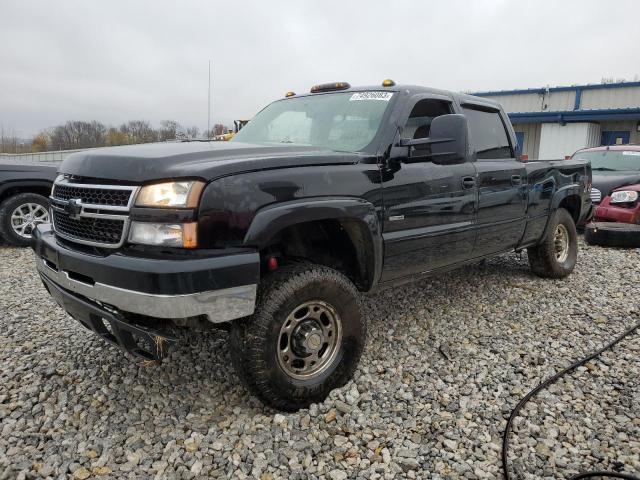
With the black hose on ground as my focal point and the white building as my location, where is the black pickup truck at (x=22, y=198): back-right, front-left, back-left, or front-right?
front-right

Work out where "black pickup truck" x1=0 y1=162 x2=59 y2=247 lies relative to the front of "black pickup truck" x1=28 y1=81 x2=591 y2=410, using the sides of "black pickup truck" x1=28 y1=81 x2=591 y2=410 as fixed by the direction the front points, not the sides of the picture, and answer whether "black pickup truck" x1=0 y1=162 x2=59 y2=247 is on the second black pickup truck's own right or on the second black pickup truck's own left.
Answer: on the second black pickup truck's own right

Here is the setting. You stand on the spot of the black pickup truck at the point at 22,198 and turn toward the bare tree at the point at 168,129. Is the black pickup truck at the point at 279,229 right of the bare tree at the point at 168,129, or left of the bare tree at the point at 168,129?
right

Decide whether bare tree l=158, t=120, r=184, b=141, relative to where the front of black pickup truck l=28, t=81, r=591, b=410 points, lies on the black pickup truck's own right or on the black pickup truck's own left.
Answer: on the black pickup truck's own right

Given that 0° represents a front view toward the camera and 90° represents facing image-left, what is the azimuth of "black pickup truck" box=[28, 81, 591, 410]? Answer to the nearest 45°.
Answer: approximately 45°

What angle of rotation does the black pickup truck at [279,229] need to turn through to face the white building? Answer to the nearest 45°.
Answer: approximately 180°
